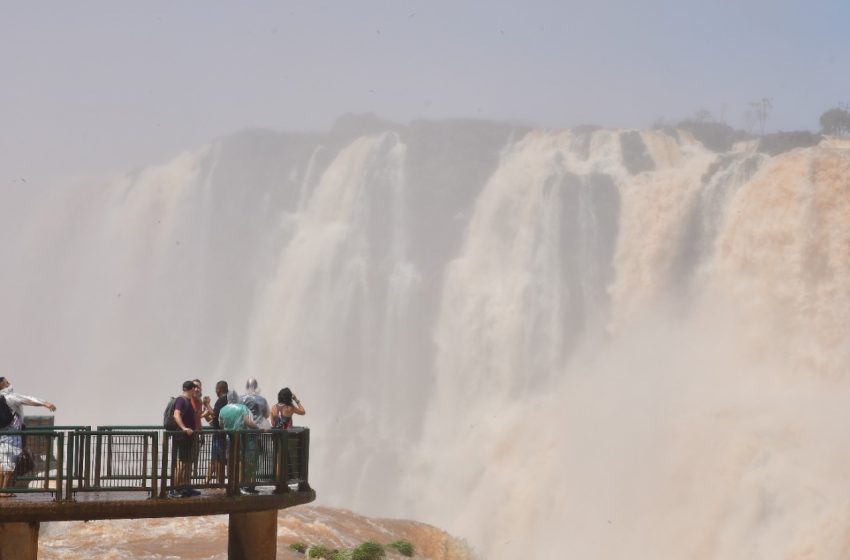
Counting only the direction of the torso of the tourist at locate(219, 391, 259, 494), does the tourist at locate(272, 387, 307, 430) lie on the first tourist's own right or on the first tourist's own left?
on the first tourist's own right

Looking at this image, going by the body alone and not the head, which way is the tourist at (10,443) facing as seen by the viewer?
to the viewer's right

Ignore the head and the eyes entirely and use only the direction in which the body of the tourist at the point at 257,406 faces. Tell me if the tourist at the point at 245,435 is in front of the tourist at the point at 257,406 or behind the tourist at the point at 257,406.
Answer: behind

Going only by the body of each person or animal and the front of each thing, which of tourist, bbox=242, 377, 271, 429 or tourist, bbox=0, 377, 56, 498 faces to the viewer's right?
tourist, bbox=0, 377, 56, 498

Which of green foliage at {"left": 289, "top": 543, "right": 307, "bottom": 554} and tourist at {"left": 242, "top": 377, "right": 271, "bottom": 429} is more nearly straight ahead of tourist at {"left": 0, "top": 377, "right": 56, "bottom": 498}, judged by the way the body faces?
the tourist

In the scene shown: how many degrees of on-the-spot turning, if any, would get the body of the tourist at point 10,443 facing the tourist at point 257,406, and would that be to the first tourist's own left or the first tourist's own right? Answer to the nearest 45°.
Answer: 0° — they already face them

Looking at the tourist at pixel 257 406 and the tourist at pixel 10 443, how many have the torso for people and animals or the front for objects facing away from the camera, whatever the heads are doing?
1

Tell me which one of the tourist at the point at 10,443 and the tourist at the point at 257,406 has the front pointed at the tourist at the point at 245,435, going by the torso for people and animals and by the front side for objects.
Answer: the tourist at the point at 10,443

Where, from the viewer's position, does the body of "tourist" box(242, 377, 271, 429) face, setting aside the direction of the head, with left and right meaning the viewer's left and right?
facing away from the viewer
